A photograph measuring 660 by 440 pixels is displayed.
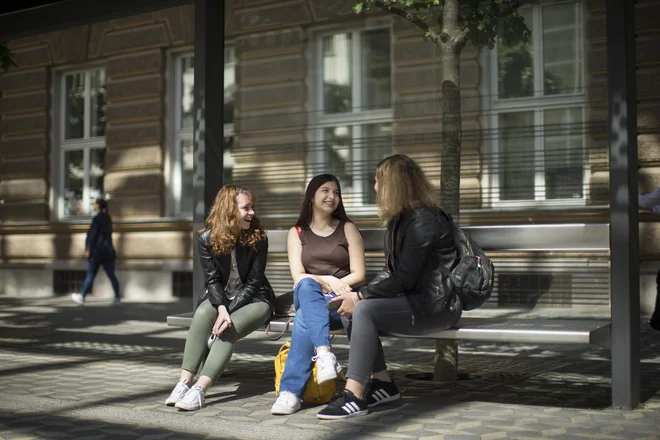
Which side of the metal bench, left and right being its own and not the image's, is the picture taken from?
front

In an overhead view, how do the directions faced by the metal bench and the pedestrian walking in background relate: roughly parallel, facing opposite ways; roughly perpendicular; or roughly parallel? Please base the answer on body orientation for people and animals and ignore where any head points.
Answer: roughly perpendicular

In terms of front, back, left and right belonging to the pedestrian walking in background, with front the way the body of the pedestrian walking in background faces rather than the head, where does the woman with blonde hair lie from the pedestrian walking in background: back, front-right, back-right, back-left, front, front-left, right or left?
left

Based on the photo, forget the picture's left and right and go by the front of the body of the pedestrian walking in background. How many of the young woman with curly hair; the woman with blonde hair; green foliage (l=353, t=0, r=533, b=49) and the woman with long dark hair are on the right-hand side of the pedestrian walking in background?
0

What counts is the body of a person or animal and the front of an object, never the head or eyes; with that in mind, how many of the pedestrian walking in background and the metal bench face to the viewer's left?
1

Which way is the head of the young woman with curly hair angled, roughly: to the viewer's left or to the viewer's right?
to the viewer's right

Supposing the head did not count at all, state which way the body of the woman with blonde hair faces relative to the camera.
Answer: to the viewer's left

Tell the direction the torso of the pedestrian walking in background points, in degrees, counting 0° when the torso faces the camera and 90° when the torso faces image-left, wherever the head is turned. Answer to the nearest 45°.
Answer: approximately 90°

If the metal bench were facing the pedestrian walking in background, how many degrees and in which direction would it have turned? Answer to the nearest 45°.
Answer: approximately 135° to its right

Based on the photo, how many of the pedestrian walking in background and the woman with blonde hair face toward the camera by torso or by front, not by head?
0

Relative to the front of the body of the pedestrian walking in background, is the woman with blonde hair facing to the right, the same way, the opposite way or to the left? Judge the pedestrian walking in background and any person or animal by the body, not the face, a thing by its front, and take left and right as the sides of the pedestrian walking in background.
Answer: the same way

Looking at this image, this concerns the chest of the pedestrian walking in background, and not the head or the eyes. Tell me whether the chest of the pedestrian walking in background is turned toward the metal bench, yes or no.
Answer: no
